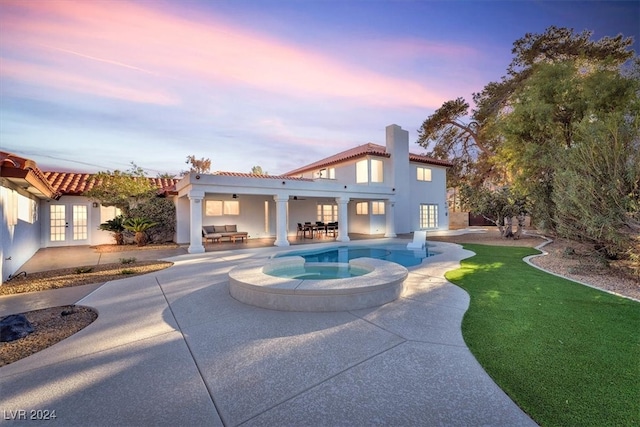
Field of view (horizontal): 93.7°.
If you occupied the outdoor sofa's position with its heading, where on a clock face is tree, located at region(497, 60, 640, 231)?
The tree is roughly at 10 o'clock from the outdoor sofa.

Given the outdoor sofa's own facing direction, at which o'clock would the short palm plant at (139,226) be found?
The short palm plant is roughly at 3 o'clock from the outdoor sofa.

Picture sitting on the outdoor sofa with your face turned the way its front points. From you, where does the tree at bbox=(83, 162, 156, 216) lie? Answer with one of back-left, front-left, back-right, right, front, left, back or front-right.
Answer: right

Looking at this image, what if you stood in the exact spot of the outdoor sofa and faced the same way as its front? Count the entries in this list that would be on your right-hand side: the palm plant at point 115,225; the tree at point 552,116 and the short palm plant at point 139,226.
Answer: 2

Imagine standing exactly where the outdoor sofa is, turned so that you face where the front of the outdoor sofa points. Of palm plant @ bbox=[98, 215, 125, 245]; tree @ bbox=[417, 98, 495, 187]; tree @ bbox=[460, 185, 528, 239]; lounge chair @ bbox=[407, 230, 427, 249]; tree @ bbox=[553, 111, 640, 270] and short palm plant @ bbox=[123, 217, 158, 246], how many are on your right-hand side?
2

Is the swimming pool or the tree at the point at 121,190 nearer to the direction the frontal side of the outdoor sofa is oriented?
the swimming pool

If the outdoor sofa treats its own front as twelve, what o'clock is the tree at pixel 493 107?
The tree is roughly at 9 o'clock from the outdoor sofa.

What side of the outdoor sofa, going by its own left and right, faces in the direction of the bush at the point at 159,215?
right

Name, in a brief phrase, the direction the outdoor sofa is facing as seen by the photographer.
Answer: facing the viewer

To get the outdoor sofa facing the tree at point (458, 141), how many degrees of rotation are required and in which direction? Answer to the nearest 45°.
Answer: approximately 90° to its left

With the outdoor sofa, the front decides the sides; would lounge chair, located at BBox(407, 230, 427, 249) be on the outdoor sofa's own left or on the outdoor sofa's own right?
on the outdoor sofa's own left

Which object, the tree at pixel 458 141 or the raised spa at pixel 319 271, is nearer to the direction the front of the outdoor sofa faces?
the raised spa

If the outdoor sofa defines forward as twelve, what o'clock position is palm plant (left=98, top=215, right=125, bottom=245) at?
The palm plant is roughly at 3 o'clock from the outdoor sofa.
